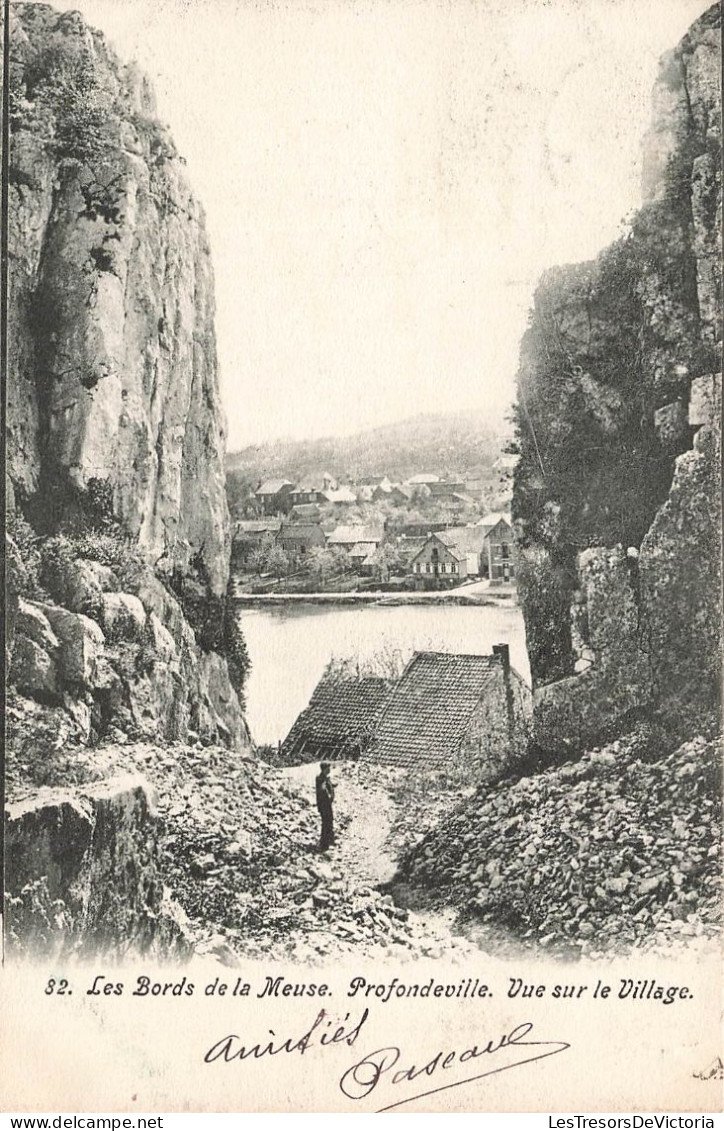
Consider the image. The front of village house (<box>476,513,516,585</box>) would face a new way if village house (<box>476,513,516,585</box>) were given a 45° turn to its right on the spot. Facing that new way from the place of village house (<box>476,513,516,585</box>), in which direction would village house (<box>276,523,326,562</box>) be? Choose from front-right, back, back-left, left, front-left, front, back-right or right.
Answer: front-right

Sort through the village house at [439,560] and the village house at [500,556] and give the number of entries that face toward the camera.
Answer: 2

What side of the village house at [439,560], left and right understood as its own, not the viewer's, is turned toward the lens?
front

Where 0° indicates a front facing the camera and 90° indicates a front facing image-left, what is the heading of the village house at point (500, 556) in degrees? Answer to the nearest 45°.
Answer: approximately 0°

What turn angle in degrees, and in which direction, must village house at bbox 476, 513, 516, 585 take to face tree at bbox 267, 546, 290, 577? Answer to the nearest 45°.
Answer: approximately 90° to its right

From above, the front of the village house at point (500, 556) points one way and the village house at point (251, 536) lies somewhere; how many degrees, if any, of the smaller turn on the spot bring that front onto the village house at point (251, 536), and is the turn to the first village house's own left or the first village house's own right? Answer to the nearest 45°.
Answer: approximately 90° to the first village house's own right
